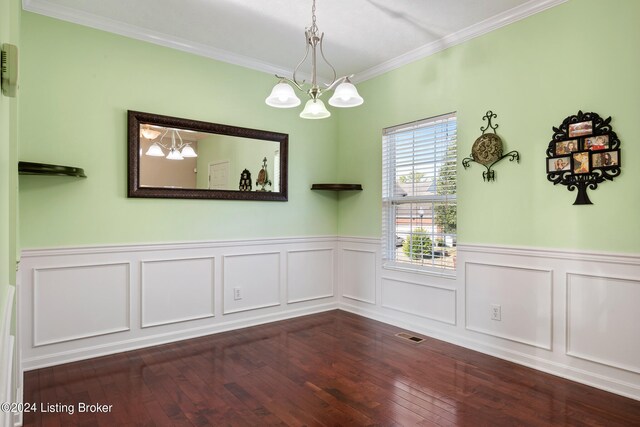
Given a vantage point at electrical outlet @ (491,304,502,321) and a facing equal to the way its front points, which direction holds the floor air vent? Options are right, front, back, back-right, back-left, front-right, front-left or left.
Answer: front-right

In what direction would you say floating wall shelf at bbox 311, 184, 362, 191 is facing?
toward the camera

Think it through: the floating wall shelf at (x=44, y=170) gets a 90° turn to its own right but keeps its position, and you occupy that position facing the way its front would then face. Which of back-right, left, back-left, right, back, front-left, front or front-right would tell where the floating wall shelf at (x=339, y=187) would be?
back-left

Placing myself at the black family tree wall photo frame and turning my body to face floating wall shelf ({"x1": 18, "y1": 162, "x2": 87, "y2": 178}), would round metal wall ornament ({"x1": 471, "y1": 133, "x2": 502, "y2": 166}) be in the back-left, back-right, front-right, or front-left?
front-right

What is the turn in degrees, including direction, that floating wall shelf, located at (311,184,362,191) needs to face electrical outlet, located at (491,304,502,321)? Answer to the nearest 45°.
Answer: approximately 45° to its left

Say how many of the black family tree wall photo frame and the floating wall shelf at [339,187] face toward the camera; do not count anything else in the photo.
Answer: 2

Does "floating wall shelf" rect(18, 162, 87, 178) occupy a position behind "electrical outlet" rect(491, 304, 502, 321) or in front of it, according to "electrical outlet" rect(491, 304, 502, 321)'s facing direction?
in front

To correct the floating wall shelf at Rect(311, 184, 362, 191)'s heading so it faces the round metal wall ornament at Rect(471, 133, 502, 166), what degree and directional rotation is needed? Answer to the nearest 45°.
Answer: approximately 45° to its left

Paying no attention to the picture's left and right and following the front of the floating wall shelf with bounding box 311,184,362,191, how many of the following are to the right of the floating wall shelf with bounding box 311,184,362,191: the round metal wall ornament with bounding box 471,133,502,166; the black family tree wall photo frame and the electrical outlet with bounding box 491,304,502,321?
0

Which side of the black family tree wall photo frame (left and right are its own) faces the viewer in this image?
front

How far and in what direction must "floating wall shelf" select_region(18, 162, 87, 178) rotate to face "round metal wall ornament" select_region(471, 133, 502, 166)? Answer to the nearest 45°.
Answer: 0° — it already faces it
